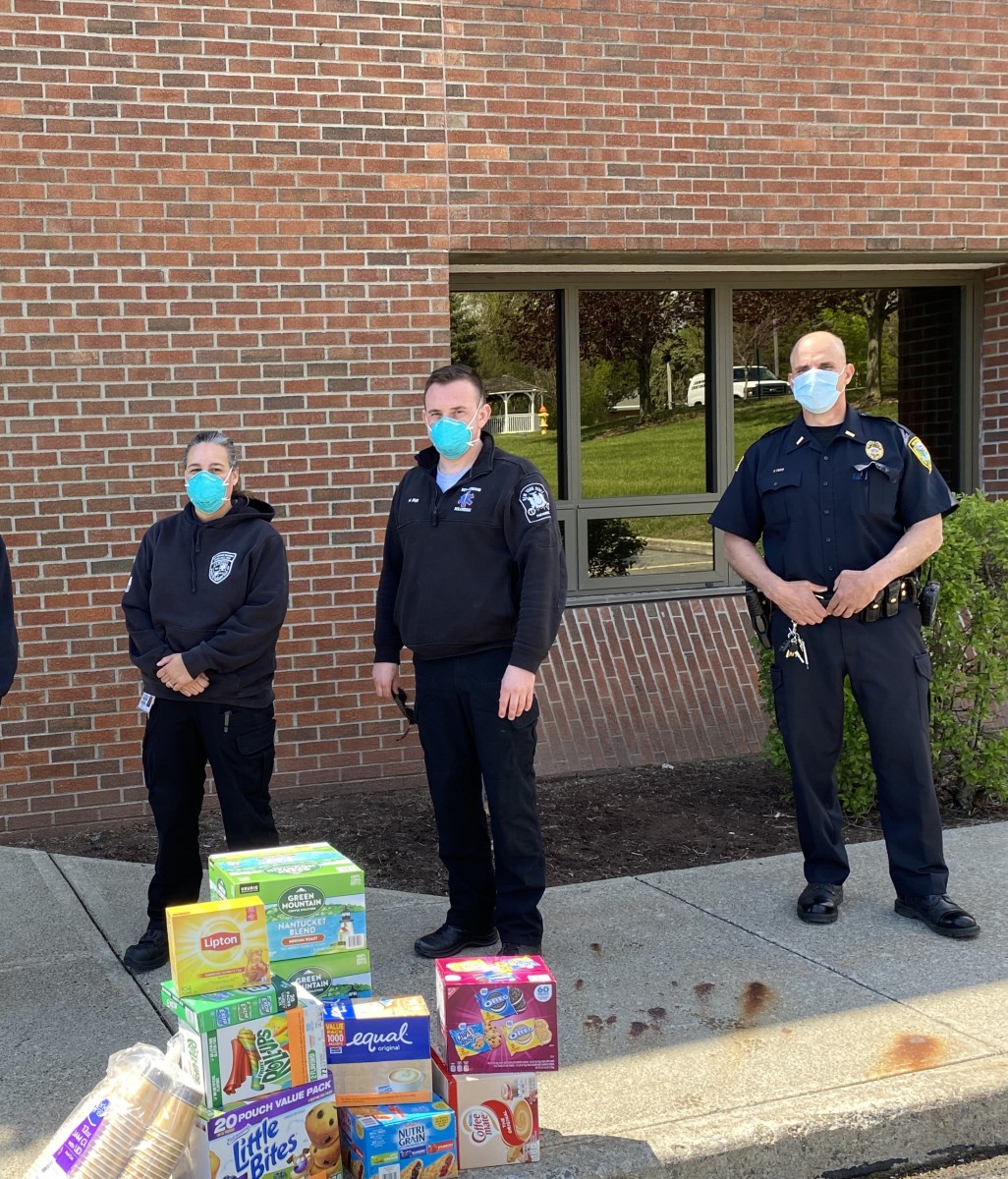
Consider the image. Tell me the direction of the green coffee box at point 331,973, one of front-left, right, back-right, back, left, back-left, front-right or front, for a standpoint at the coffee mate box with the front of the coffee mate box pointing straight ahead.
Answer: back-right

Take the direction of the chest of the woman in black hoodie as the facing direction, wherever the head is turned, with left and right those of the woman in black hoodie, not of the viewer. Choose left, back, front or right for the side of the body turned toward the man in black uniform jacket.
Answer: left

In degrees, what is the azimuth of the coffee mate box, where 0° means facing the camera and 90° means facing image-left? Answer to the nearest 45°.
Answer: approximately 0°

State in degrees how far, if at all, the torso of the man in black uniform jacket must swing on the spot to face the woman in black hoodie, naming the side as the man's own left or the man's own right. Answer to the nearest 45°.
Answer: approximately 45° to the man's own right

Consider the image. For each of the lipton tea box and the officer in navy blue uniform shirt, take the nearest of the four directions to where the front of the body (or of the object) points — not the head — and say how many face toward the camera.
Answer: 2
